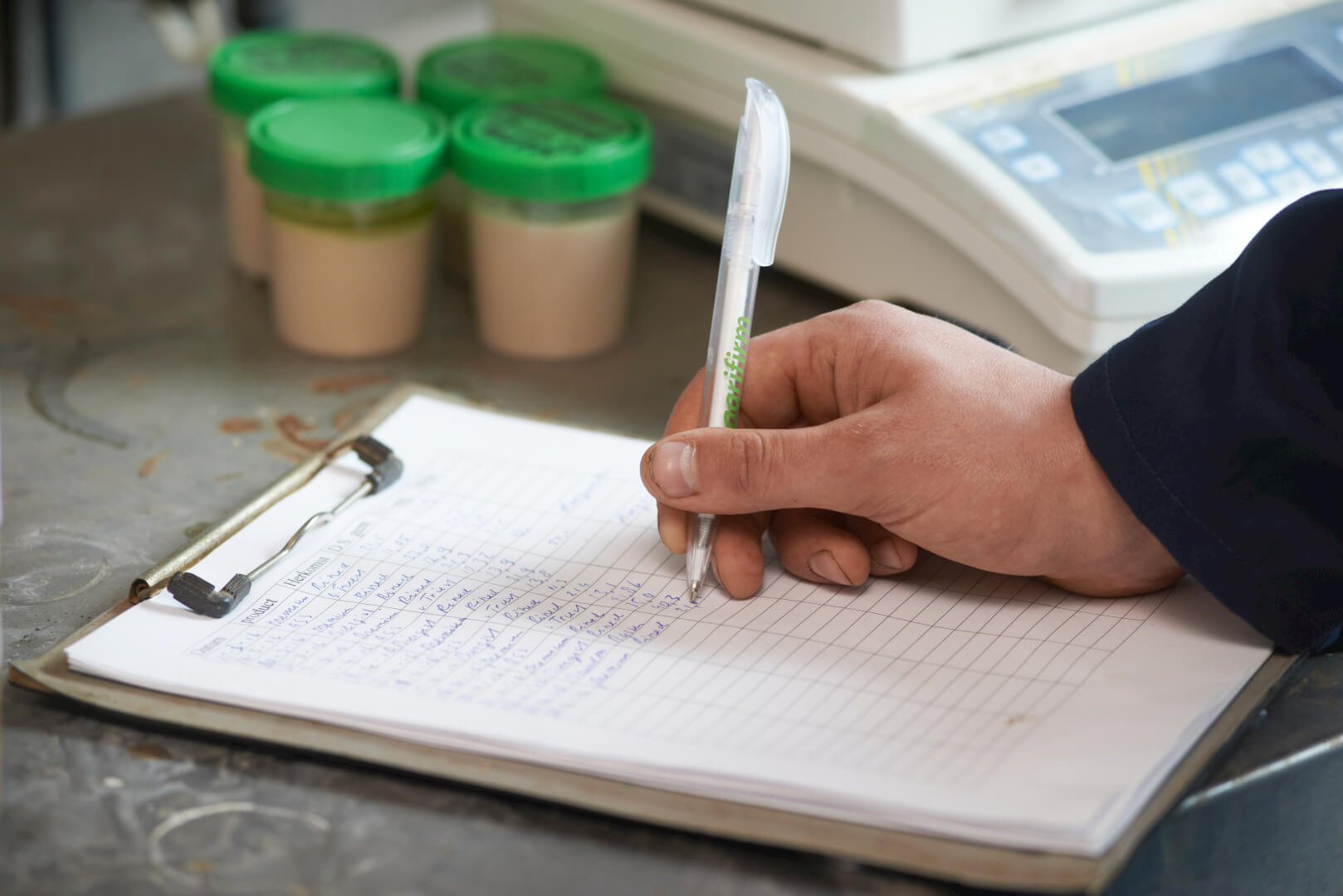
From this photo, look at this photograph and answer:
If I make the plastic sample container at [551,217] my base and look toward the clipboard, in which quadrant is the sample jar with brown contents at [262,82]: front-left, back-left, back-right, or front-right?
back-right

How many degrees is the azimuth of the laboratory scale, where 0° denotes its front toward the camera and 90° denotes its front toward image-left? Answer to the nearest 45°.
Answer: approximately 315°
